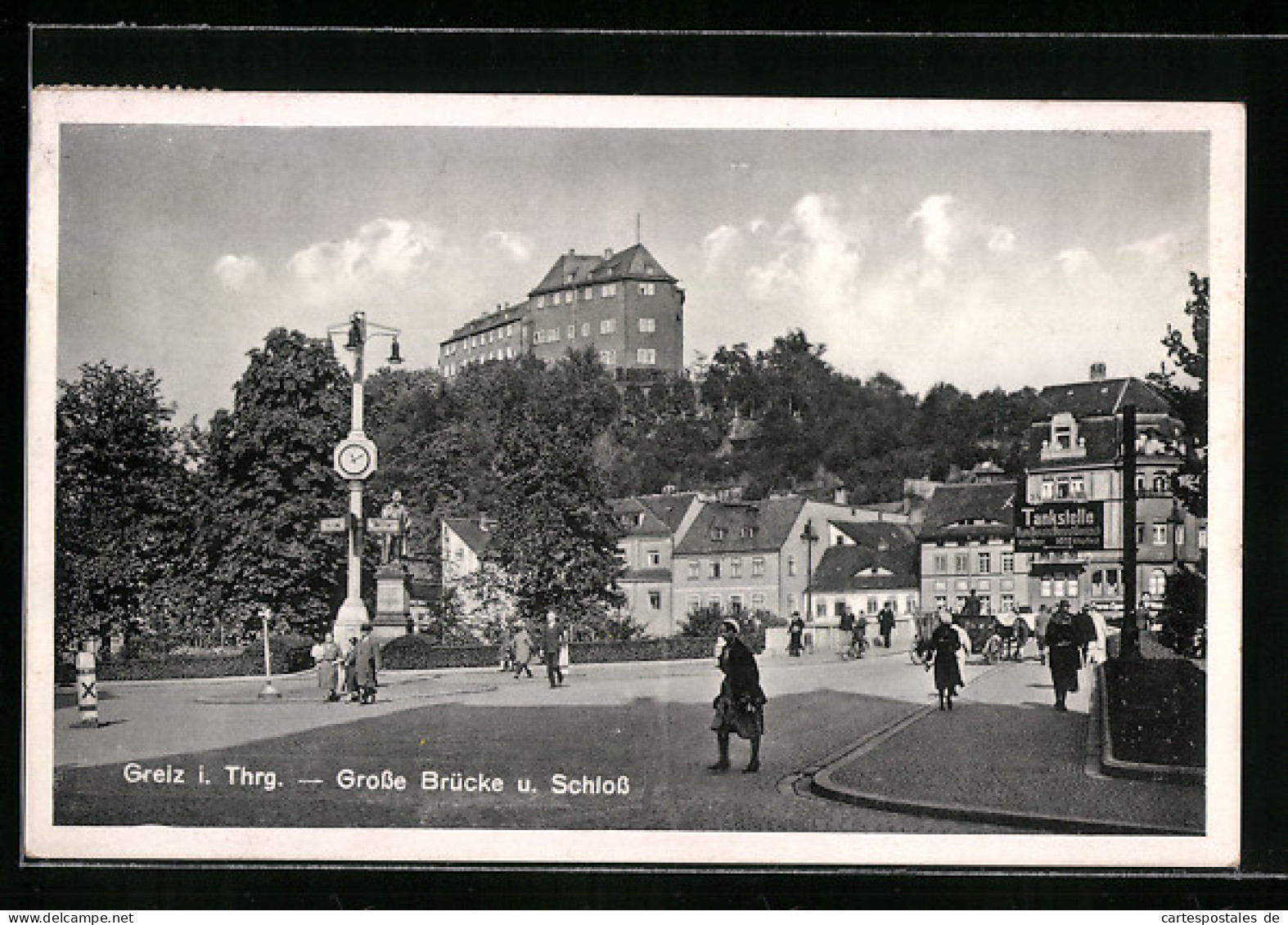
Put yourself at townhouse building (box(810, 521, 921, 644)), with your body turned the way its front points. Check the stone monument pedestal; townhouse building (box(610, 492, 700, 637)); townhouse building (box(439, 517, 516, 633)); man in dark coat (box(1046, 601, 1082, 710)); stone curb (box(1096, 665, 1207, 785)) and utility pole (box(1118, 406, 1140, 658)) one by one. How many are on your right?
3

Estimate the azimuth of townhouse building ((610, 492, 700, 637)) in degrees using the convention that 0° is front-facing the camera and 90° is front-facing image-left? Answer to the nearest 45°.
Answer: approximately 0°

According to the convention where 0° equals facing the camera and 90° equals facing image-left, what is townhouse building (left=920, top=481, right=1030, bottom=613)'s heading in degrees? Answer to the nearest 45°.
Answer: approximately 0°

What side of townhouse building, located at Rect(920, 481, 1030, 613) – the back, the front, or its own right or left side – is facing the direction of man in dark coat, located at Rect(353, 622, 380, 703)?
front

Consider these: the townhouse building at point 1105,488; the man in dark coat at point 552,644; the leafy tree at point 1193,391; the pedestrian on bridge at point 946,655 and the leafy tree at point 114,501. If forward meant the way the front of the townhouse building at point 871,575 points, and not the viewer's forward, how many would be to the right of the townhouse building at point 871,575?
2
